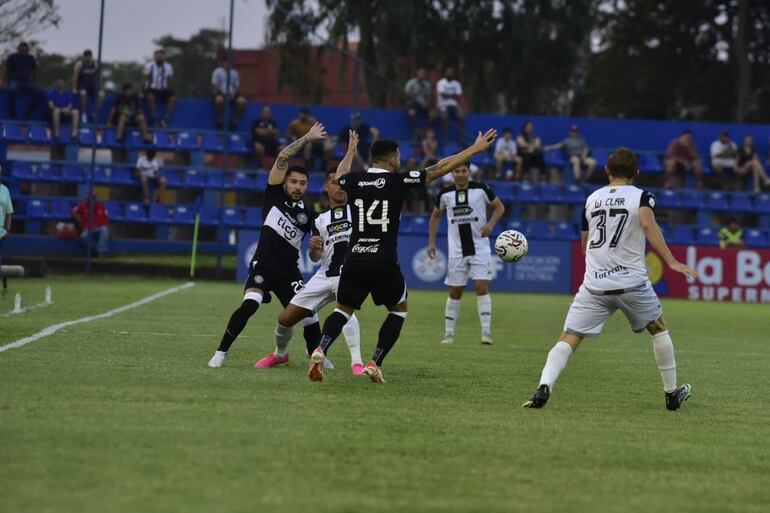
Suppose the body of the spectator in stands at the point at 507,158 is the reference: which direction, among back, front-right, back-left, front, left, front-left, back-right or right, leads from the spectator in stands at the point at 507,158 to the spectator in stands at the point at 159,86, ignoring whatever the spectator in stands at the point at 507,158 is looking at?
right

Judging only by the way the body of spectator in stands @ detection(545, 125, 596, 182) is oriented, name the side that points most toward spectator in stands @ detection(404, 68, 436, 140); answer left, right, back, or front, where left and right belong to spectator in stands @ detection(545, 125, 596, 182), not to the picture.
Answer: right

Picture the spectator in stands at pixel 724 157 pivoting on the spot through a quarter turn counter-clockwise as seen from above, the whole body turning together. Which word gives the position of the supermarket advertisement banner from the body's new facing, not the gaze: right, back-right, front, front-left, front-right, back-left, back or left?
right

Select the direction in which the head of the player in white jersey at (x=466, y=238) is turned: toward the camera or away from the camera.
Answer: toward the camera

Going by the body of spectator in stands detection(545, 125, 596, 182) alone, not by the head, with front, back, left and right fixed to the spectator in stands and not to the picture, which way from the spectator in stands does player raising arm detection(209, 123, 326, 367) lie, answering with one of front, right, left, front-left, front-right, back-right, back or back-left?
front

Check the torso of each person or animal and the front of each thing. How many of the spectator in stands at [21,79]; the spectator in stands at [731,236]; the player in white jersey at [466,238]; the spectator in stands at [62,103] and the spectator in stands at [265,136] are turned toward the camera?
5

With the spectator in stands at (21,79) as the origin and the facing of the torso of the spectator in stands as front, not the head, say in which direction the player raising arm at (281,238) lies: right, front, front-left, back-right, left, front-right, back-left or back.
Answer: front

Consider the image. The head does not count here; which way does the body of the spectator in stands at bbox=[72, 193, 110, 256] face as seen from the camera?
toward the camera

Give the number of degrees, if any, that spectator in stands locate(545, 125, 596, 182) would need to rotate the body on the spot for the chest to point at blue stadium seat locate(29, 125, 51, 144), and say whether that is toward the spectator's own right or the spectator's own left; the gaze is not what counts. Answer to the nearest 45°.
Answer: approximately 90° to the spectator's own right

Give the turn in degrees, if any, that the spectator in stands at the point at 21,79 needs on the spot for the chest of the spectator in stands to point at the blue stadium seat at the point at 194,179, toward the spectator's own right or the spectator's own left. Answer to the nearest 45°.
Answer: approximately 90° to the spectator's own left

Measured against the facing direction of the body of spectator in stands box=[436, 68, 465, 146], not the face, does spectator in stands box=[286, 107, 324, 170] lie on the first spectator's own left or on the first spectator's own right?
on the first spectator's own right

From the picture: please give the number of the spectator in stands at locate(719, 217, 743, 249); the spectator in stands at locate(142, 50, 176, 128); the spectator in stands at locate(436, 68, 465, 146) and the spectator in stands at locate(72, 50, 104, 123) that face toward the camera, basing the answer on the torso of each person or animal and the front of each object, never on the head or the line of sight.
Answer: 4

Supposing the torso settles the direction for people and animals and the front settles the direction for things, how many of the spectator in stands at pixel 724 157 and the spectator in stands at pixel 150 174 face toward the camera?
2

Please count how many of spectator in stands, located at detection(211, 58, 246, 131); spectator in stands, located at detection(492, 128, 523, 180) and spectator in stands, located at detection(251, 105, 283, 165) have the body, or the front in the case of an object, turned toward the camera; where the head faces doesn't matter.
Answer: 3

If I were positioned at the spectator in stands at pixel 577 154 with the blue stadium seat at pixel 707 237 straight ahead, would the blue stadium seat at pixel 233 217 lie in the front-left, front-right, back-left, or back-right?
back-right

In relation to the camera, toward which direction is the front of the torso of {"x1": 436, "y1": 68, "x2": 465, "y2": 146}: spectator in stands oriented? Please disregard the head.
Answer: toward the camera

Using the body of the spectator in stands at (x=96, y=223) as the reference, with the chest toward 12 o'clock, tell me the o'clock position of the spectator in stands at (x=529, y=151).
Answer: the spectator in stands at (x=529, y=151) is roughly at 9 o'clock from the spectator in stands at (x=96, y=223).

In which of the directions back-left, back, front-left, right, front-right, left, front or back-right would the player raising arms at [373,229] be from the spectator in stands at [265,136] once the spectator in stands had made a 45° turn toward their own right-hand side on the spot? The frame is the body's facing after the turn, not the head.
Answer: front-left
